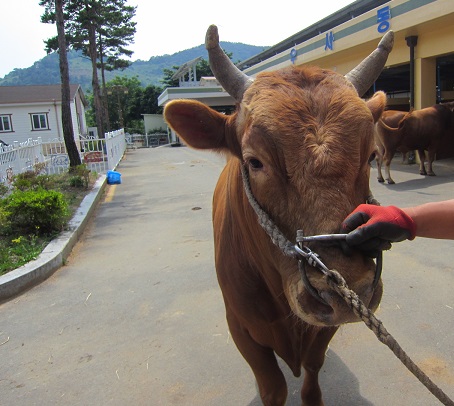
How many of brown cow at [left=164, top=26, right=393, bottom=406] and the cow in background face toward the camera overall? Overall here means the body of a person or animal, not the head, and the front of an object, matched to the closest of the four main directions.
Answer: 1

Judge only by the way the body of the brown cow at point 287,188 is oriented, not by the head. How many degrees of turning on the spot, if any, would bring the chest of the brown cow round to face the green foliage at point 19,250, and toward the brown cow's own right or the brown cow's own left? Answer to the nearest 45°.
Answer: approximately 135° to the brown cow's own right

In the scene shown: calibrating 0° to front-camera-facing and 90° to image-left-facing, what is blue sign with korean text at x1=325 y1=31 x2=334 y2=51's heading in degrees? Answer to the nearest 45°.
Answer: approximately 45°

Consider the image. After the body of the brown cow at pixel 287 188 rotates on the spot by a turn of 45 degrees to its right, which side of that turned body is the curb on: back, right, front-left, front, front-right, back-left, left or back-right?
right

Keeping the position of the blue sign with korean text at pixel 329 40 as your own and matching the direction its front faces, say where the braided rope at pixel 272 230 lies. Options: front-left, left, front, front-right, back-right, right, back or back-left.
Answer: front-left

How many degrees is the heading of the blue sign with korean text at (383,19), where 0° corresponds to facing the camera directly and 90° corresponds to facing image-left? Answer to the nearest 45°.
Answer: approximately 45°

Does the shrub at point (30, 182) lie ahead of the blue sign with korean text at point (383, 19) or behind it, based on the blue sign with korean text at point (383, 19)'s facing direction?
ahead
